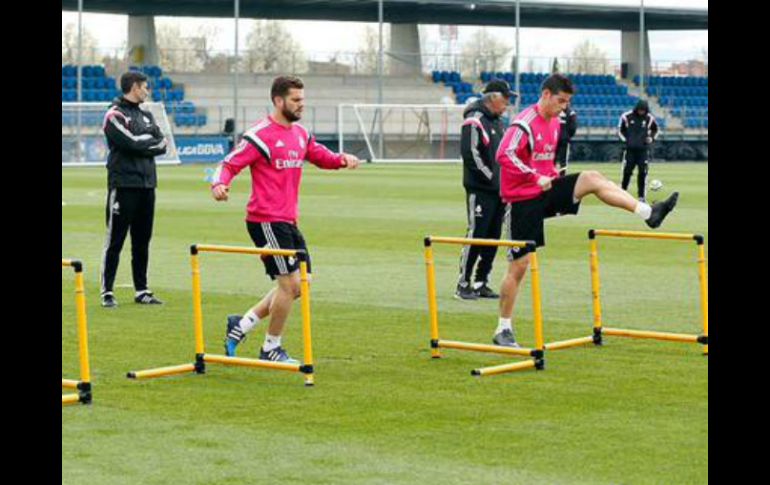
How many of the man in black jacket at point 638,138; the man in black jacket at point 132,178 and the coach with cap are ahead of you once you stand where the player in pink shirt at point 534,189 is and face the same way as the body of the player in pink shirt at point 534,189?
0

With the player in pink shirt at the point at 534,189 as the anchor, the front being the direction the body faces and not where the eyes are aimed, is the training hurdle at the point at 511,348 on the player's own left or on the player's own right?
on the player's own right

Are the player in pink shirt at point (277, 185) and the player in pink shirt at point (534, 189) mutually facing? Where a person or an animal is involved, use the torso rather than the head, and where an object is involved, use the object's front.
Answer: no

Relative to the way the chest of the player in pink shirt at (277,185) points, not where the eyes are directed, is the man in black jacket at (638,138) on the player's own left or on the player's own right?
on the player's own left

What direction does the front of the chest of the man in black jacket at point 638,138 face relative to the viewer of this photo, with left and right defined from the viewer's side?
facing the viewer

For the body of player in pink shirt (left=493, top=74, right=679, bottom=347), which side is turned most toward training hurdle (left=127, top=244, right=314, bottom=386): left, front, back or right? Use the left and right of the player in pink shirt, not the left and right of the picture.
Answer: right

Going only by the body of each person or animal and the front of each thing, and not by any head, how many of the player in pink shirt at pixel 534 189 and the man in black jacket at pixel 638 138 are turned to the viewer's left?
0

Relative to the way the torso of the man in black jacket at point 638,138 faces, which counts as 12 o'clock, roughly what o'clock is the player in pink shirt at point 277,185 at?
The player in pink shirt is roughly at 12 o'clock from the man in black jacket.

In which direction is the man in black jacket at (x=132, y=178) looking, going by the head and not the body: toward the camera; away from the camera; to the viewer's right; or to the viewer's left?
to the viewer's right

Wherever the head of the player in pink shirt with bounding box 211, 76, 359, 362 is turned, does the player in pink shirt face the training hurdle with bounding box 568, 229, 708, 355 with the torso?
no

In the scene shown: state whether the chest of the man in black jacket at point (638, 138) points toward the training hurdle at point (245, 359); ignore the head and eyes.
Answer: yes

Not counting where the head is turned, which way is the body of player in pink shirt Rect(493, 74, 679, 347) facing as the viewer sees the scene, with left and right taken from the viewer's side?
facing the viewer and to the right of the viewer

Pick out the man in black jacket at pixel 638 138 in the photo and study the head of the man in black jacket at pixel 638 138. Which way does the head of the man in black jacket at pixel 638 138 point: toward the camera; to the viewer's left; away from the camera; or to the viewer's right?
toward the camera

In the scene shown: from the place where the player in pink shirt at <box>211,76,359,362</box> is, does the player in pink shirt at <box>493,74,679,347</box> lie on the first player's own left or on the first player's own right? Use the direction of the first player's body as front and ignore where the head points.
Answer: on the first player's own left

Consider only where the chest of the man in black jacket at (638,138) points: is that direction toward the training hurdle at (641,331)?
yes

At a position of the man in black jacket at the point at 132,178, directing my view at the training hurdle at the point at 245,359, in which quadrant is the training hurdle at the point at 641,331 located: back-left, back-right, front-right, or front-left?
front-left

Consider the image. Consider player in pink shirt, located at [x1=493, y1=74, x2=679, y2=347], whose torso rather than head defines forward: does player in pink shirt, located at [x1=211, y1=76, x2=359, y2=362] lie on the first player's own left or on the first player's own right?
on the first player's own right
